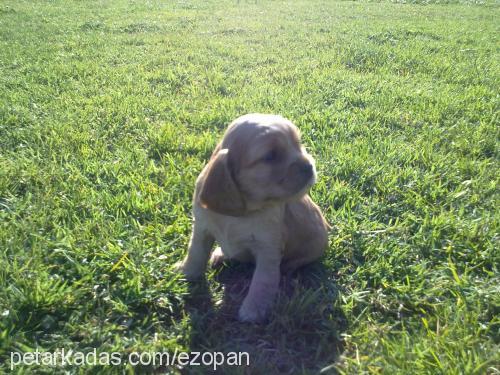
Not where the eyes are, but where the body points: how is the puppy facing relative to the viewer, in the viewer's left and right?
facing the viewer and to the left of the viewer
